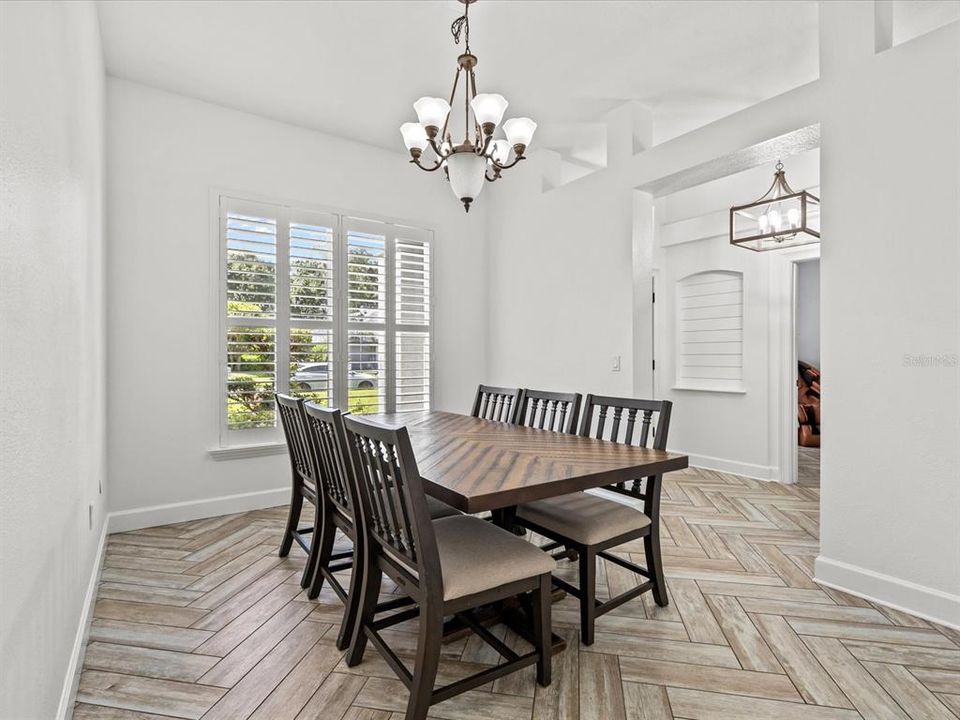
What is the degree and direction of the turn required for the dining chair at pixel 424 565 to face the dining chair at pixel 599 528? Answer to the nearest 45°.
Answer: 0° — it already faces it

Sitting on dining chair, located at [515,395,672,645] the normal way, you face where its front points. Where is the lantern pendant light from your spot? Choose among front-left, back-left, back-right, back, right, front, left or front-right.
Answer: back

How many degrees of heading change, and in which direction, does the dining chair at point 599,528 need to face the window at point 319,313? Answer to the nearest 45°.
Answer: approximately 90° to its right

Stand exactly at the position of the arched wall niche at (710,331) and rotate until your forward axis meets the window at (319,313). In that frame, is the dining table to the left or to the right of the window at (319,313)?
left

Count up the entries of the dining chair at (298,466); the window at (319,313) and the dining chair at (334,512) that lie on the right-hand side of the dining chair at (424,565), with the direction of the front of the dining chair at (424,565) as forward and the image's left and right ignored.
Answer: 0

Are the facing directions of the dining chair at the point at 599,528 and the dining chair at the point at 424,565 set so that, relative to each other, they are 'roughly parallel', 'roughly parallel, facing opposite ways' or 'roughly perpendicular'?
roughly parallel, facing opposite ways

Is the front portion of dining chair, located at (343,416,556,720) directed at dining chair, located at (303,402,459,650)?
no

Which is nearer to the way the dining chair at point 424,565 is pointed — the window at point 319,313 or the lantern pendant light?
the lantern pendant light

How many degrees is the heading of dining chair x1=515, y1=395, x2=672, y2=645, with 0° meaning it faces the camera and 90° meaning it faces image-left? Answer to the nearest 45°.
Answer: approximately 45°

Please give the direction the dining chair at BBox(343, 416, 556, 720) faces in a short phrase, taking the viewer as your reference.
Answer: facing away from the viewer and to the right of the viewer

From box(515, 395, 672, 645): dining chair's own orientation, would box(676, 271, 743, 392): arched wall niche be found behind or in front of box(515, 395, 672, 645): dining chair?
behind

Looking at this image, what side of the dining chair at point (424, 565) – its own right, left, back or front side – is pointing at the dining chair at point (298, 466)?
left

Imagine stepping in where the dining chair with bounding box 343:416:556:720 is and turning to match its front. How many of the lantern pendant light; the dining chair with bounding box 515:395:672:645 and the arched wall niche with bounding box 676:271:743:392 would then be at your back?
0

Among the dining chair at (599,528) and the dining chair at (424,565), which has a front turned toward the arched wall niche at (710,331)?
the dining chair at (424,565)

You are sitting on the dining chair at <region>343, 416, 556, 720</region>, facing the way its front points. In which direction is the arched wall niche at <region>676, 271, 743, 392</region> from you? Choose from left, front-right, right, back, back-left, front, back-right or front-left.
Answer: front
